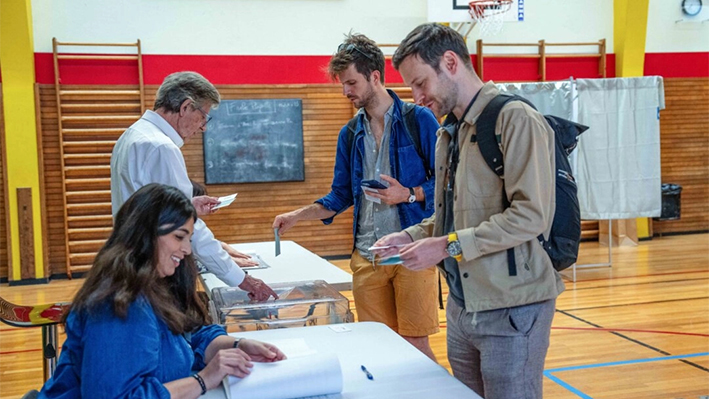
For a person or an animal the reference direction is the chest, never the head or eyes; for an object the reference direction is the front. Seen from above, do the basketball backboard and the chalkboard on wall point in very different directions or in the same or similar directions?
same or similar directions

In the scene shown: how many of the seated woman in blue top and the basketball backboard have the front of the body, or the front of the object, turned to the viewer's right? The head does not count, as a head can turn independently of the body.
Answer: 1

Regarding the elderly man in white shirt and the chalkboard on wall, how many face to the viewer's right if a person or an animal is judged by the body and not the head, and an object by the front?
1

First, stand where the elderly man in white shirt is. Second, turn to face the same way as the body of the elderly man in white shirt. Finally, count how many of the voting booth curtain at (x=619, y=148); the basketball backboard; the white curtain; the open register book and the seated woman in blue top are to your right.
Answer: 2

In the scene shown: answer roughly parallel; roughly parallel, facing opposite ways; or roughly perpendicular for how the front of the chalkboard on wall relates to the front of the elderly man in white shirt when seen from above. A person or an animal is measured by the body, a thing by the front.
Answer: roughly perpendicular

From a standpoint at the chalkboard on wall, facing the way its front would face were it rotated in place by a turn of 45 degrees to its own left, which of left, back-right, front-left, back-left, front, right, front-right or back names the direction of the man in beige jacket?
front-right

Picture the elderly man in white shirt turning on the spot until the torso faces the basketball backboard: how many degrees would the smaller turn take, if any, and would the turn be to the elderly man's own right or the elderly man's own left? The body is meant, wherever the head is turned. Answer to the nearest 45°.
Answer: approximately 45° to the elderly man's own left

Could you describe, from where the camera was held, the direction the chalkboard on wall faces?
facing the viewer

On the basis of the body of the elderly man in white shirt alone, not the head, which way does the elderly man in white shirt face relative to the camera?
to the viewer's right

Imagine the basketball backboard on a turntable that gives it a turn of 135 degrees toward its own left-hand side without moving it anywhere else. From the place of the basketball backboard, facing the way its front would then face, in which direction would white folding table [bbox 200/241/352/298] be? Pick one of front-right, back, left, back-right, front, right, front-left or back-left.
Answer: back-right

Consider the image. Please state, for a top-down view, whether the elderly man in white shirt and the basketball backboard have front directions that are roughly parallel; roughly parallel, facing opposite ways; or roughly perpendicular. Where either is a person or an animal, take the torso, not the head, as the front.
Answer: roughly perpendicular

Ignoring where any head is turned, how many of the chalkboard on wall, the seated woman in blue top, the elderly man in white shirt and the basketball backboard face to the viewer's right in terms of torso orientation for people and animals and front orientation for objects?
2

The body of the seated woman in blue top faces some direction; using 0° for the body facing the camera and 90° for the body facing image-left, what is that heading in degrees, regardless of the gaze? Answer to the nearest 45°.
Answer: approximately 270°

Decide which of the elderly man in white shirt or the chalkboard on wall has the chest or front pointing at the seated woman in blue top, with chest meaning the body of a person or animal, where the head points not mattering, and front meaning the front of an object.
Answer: the chalkboard on wall
